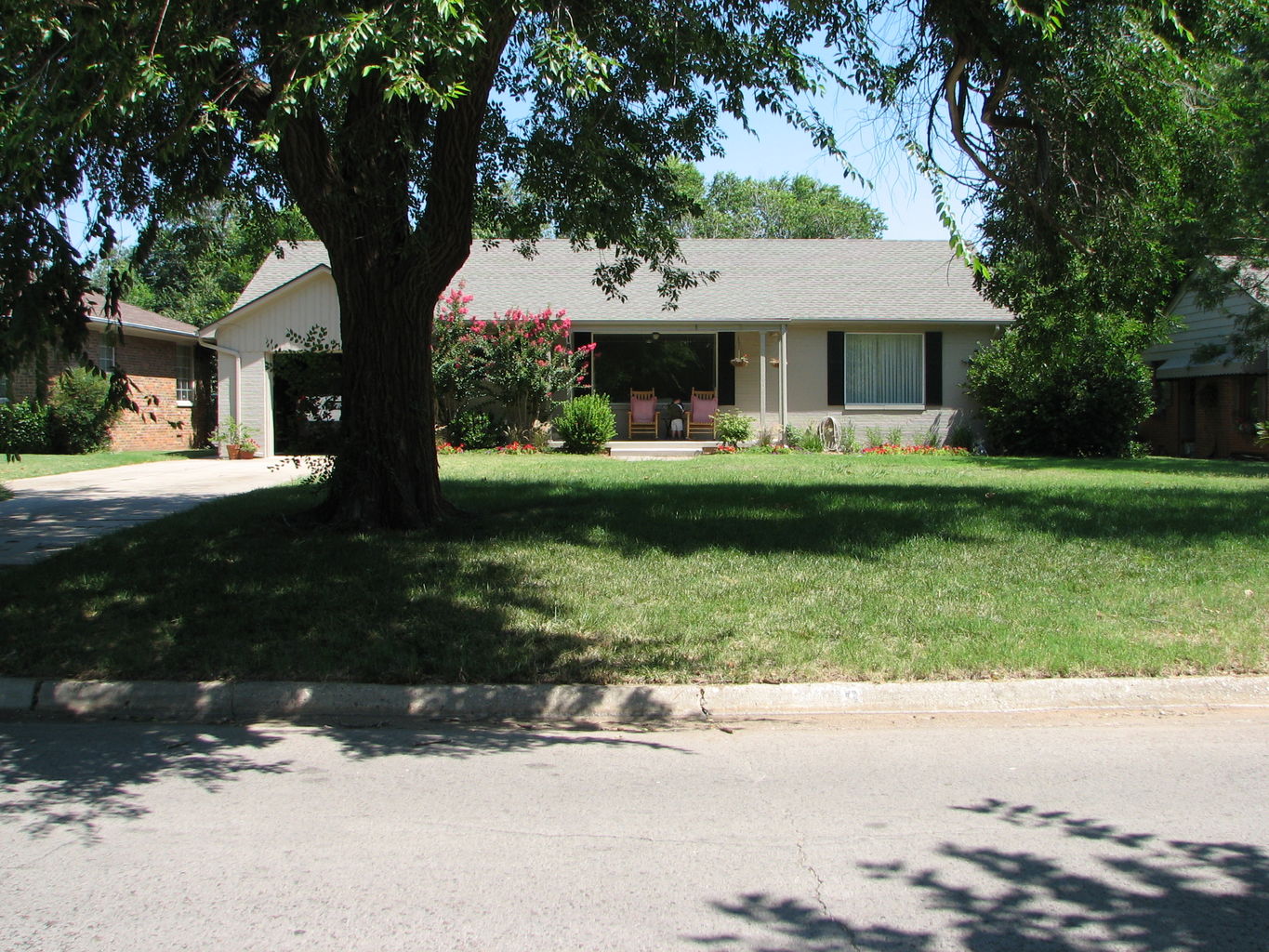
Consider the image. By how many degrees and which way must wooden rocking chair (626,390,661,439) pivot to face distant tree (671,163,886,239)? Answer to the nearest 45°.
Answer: approximately 180°

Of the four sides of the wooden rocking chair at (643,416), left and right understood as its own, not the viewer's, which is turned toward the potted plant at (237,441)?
right

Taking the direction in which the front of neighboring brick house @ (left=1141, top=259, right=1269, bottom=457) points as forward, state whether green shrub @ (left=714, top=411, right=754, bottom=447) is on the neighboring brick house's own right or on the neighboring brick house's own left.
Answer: on the neighboring brick house's own right

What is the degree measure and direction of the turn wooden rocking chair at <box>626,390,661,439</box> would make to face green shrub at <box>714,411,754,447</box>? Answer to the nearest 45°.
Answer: approximately 45° to its left

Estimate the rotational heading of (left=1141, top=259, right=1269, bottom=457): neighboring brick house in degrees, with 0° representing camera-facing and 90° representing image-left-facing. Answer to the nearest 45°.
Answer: approximately 0°

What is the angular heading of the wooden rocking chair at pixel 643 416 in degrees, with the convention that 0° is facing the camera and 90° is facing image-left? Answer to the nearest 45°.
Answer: approximately 0°

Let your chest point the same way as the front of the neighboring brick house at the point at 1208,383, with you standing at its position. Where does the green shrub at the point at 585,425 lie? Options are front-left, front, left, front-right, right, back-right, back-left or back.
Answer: front-right

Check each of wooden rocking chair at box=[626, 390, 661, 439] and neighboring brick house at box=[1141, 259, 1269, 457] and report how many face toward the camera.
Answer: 2

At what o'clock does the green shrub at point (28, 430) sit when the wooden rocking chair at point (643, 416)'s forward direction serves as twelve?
The green shrub is roughly at 3 o'clock from the wooden rocking chair.

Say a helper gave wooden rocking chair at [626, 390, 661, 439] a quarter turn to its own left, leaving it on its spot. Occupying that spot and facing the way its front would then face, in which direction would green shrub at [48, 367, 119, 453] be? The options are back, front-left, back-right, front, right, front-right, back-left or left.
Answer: back

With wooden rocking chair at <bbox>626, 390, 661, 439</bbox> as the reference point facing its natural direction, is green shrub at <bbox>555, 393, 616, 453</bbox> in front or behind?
in front
